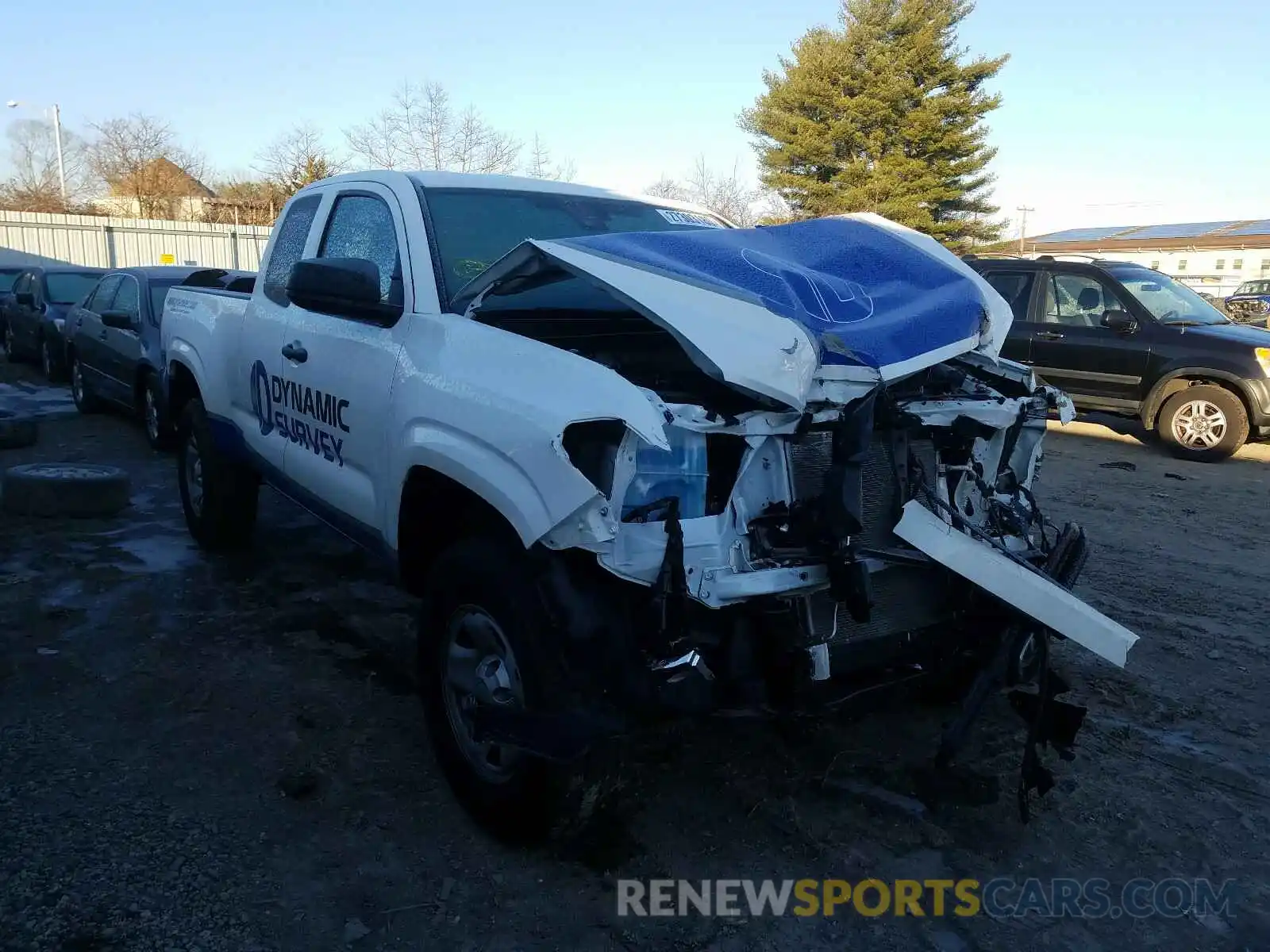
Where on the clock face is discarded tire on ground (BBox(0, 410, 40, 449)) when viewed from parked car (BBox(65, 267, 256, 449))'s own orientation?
The discarded tire on ground is roughly at 4 o'clock from the parked car.

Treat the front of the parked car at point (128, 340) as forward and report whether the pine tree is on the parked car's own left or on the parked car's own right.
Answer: on the parked car's own left

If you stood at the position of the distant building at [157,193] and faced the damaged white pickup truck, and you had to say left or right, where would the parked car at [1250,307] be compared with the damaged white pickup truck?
left

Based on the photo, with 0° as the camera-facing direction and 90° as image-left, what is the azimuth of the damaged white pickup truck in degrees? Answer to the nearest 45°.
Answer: approximately 315°

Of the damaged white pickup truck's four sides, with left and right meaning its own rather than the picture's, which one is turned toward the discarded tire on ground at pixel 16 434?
back

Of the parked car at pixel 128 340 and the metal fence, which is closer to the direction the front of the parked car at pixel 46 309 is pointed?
the parked car

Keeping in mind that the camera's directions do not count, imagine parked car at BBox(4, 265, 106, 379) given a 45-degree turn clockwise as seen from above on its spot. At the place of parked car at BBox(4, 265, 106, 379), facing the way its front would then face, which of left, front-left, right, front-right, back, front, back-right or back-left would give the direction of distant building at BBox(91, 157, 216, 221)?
back

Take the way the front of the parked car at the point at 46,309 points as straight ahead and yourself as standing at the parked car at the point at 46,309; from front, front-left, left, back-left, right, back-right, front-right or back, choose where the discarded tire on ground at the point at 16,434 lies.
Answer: front-right
